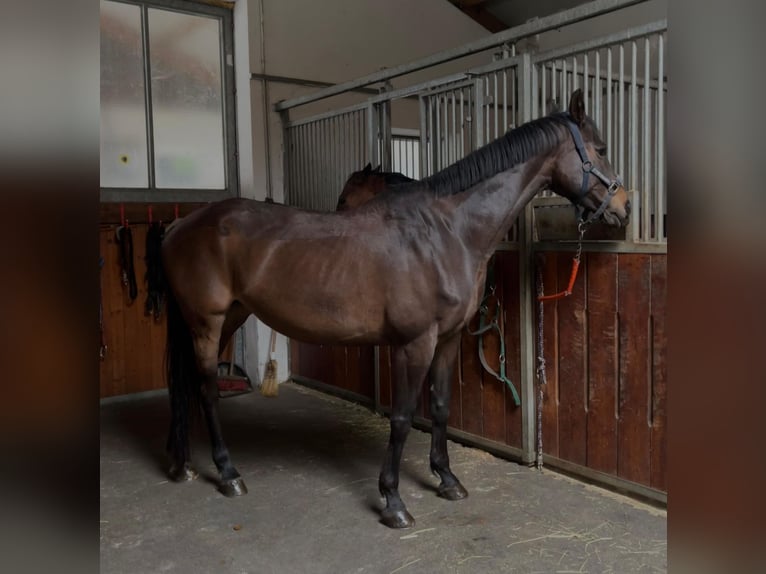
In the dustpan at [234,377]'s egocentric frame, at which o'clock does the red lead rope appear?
The red lead rope is roughly at 11 o'clock from the dustpan.

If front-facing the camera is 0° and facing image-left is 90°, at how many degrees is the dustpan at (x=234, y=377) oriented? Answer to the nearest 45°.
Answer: approximately 0°
